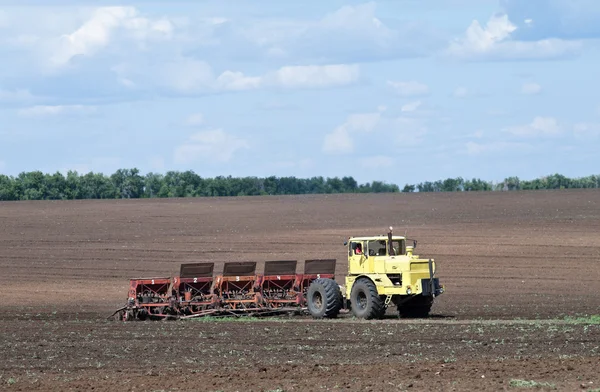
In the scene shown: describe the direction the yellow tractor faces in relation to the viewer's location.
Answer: facing the viewer and to the right of the viewer
